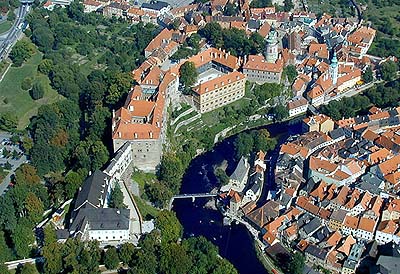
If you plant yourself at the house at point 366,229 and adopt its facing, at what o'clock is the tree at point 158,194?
The tree is roughly at 3 o'clock from the house.

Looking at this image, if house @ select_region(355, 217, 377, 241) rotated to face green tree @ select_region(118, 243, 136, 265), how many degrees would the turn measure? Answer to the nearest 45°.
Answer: approximately 45° to its right

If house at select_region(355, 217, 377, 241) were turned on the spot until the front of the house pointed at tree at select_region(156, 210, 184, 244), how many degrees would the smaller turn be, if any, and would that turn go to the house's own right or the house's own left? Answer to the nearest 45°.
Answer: approximately 90° to the house's own right

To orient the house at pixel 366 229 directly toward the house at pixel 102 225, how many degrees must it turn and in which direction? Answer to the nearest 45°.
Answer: approximately 90° to its right

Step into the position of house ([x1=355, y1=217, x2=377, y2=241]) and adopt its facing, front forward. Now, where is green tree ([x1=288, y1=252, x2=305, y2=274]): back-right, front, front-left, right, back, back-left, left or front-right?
front-right

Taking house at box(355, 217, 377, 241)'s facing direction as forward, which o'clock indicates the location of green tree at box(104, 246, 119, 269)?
The green tree is roughly at 2 o'clock from the house.

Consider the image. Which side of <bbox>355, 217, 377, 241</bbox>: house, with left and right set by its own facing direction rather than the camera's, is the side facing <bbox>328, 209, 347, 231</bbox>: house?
right

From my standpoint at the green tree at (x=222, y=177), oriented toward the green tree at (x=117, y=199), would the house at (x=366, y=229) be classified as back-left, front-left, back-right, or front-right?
back-left
